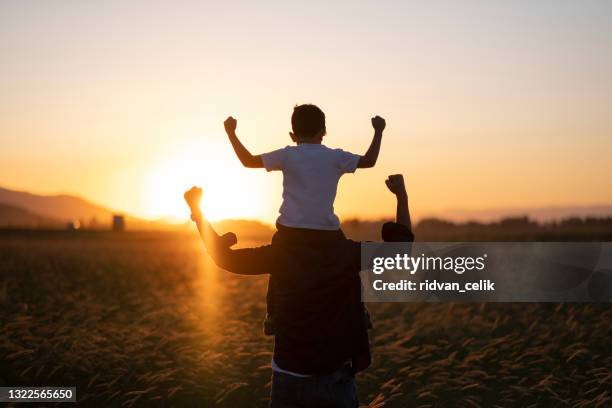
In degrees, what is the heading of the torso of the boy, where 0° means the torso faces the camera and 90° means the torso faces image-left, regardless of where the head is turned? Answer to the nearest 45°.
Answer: approximately 180°

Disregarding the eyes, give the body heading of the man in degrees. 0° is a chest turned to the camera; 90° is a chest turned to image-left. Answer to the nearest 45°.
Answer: approximately 180°

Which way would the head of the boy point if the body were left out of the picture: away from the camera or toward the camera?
away from the camera
